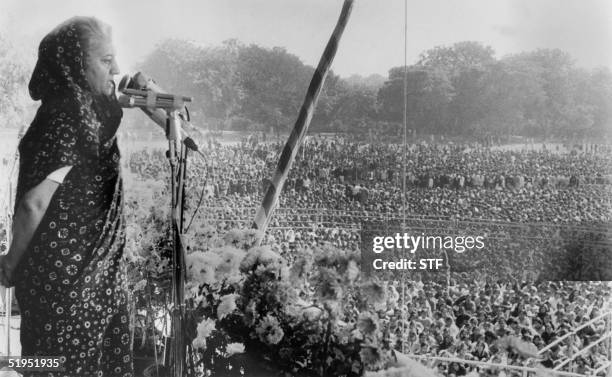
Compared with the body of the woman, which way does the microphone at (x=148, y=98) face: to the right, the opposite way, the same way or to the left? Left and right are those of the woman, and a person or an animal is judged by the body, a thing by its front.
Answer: the opposite way

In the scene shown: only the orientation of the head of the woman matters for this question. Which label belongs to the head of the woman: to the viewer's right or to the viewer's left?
to the viewer's right

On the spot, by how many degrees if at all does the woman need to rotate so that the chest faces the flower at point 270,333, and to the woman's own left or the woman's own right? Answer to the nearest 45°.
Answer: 0° — they already face it

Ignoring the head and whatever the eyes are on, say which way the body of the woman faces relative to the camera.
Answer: to the viewer's right

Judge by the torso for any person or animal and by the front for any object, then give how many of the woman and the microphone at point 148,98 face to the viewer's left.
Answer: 1

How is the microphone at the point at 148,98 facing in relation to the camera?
to the viewer's left
